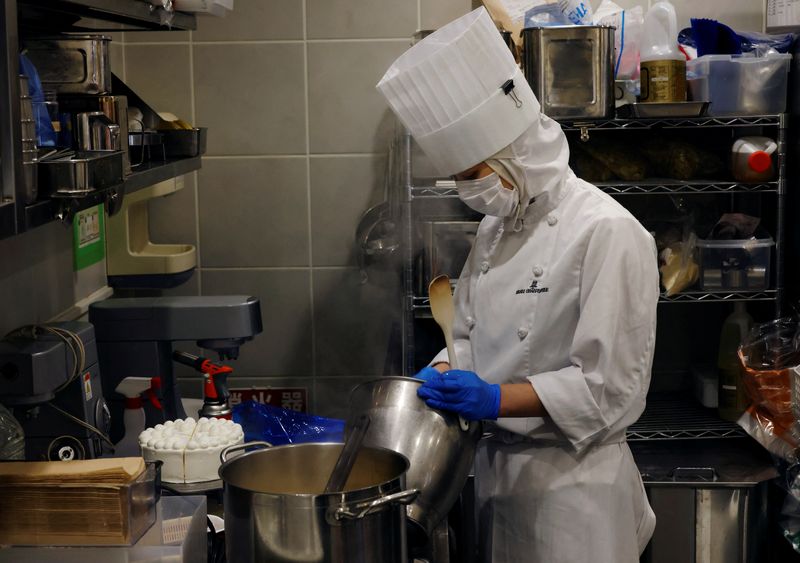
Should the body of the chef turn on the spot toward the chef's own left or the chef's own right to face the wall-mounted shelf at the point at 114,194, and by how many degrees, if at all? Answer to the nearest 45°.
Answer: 0° — they already face it

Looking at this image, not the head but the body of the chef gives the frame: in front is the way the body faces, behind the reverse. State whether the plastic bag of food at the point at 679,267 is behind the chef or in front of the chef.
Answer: behind

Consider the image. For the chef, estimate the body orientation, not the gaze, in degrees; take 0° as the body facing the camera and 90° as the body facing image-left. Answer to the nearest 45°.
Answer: approximately 45°

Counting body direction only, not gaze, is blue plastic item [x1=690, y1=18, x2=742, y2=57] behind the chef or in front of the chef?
behind

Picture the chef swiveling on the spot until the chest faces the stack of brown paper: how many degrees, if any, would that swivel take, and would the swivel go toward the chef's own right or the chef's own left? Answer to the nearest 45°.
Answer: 0° — they already face it

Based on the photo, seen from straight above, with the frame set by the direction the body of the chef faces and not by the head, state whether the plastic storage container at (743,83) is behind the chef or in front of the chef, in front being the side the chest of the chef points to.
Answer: behind

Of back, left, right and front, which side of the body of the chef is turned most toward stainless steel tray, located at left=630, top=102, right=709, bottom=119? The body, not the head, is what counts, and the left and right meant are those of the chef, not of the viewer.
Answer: back

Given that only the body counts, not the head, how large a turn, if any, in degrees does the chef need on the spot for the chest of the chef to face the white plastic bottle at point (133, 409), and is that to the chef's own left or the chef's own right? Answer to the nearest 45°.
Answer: approximately 45° to the chef's own right

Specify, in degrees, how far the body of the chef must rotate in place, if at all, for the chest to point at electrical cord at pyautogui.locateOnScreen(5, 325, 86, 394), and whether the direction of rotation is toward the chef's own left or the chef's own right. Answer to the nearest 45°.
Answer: approximately 45° to the chef's own right

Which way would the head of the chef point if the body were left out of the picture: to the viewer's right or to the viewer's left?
to the viewer's left

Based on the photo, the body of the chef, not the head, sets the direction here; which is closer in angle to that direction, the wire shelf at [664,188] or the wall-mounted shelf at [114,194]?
the wall-mounted shelf
